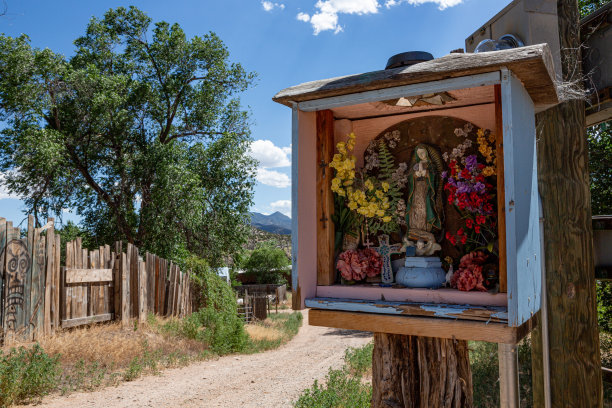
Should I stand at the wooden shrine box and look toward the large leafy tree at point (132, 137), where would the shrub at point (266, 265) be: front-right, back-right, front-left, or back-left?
front-right

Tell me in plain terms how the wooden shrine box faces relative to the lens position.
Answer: facing the viewer and to the left of the viewer

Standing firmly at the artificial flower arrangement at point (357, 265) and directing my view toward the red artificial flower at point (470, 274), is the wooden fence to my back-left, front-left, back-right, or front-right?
back-left

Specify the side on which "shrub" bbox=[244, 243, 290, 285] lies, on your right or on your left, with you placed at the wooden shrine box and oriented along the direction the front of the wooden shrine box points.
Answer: on your right

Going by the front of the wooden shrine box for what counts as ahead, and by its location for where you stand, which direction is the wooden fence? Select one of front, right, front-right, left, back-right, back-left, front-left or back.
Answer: right

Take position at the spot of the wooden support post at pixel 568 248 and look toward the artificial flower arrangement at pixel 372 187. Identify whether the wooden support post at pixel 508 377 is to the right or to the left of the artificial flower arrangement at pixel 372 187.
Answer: left

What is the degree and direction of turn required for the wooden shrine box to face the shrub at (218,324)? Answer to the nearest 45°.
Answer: approximately 90° to its right
